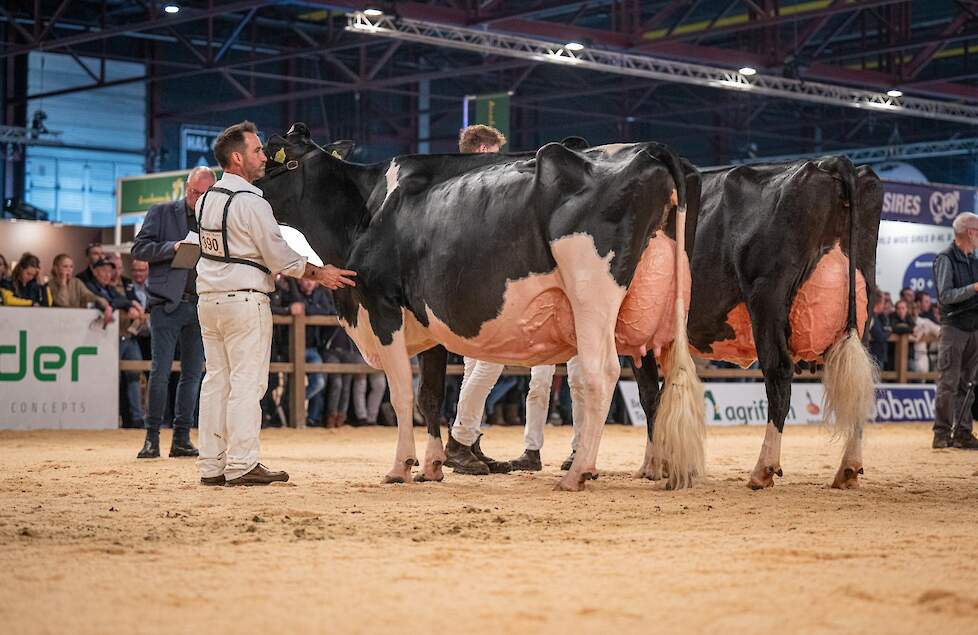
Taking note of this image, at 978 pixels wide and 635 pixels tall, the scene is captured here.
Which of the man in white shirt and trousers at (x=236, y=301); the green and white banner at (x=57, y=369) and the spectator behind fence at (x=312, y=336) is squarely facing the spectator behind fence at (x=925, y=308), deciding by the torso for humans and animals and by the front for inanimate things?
the man in white shirt and trousers

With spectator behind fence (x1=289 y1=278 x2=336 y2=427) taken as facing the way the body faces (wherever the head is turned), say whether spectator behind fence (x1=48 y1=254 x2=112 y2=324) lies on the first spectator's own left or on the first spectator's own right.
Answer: on the first spectator's own right

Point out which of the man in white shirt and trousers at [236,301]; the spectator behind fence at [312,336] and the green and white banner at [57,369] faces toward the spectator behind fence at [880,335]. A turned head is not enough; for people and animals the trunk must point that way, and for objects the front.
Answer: the man in white shirt and trousers

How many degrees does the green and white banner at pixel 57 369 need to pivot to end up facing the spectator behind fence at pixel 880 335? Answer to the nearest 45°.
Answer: approximately 90° to its left

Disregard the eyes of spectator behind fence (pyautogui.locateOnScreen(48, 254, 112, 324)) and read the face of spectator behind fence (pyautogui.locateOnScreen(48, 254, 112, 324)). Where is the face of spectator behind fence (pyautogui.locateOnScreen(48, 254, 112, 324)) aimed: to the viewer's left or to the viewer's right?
to the viewer's right

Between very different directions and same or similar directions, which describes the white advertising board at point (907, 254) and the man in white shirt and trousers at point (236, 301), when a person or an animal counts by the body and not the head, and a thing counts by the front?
very different directions

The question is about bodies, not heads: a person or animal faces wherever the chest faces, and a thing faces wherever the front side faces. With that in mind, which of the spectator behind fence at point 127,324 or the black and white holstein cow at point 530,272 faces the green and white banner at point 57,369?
the black and white holstein cow
